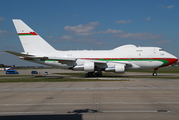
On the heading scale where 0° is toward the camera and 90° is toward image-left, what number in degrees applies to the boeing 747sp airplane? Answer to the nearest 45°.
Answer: approximately 270°
